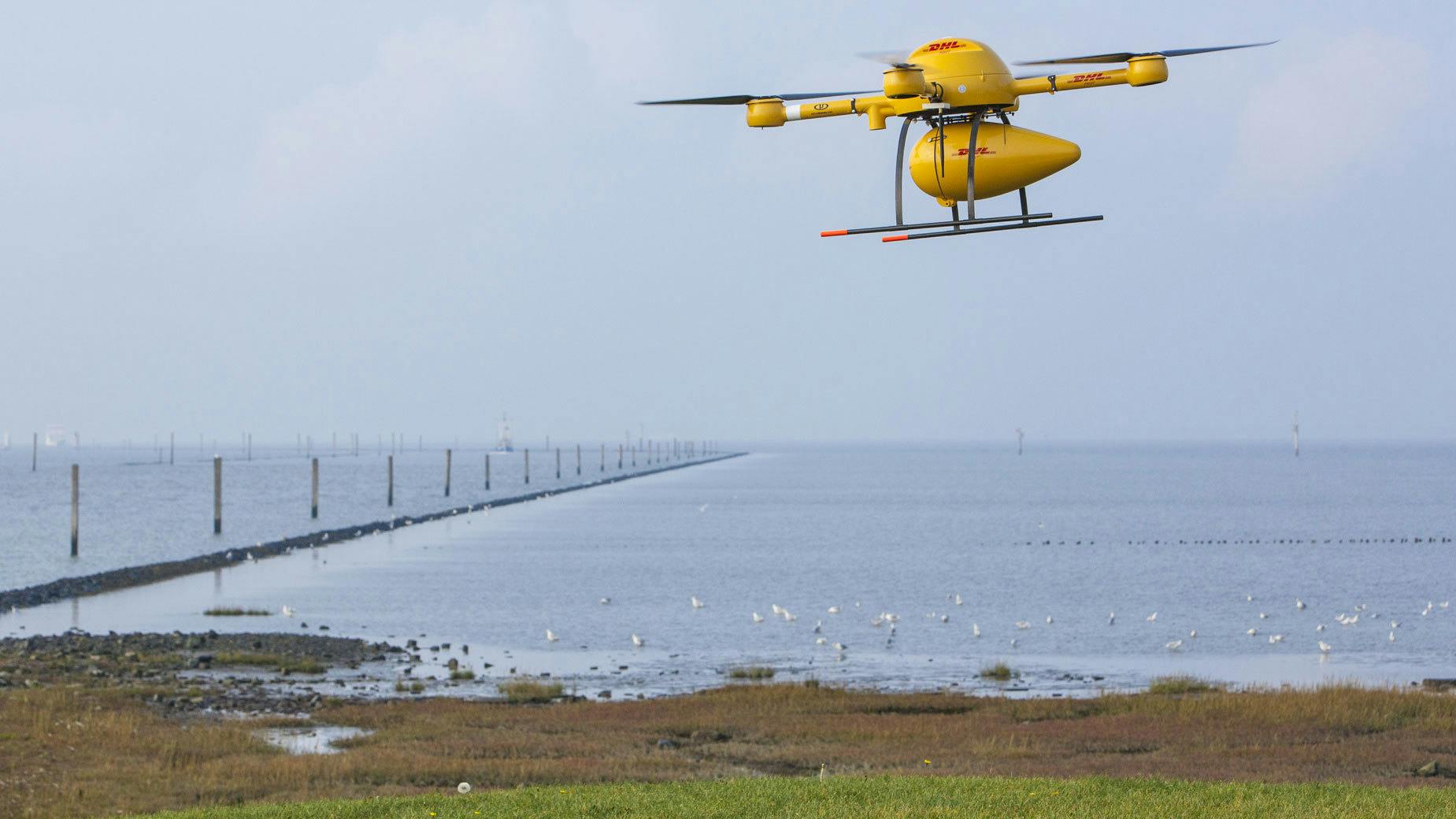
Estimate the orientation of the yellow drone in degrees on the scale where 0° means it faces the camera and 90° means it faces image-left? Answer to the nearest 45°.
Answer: approximately 45°
